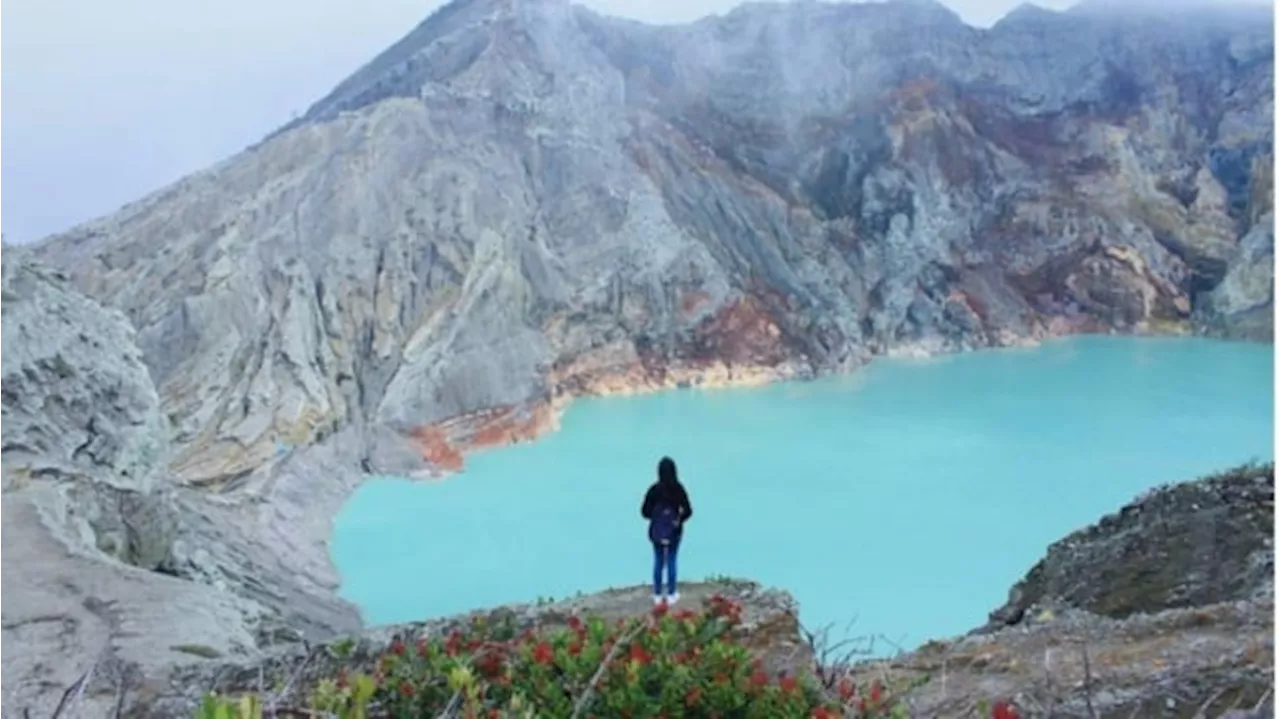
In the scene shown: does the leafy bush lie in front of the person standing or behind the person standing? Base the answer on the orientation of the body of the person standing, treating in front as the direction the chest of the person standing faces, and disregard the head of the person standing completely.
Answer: behind

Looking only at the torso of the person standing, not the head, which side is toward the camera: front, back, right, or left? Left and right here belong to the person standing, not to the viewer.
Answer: back
